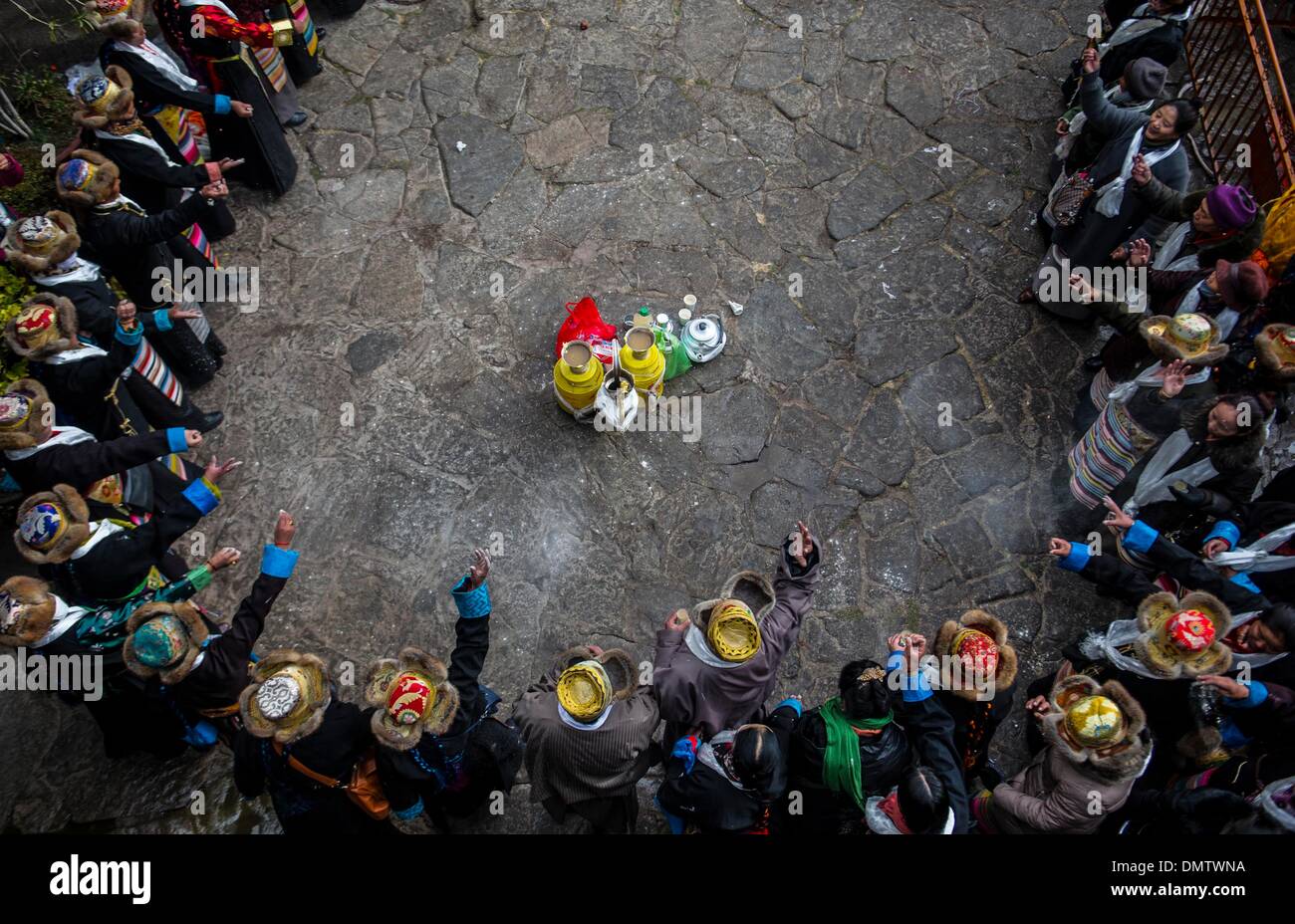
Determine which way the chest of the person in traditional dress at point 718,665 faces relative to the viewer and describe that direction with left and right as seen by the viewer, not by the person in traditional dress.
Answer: facing away from the viewer

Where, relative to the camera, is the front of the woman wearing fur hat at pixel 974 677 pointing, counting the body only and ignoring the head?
away from the camera

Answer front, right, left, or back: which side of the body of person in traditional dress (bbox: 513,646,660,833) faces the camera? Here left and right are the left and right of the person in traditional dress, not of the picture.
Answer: back

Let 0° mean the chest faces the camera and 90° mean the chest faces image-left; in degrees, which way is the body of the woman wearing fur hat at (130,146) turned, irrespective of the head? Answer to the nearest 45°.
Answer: approximately 270°

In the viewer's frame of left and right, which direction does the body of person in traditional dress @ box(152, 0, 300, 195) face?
facing to the right of the viewer

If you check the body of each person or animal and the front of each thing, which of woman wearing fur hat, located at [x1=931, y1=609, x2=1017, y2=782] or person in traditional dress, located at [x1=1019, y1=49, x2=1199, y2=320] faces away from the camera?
the woman wearing fur hat

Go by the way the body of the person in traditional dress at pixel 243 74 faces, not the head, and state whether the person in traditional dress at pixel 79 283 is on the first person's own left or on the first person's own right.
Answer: on the first person's own right

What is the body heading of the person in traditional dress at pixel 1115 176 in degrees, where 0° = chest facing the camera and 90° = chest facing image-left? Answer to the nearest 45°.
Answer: approximately 45°

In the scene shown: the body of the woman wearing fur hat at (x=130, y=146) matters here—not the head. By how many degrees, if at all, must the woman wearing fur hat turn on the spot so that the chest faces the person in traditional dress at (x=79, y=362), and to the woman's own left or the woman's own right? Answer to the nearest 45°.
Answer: approximately 90° to the woman's own right

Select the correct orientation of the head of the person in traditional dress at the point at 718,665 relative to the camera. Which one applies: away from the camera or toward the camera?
away from the camera
